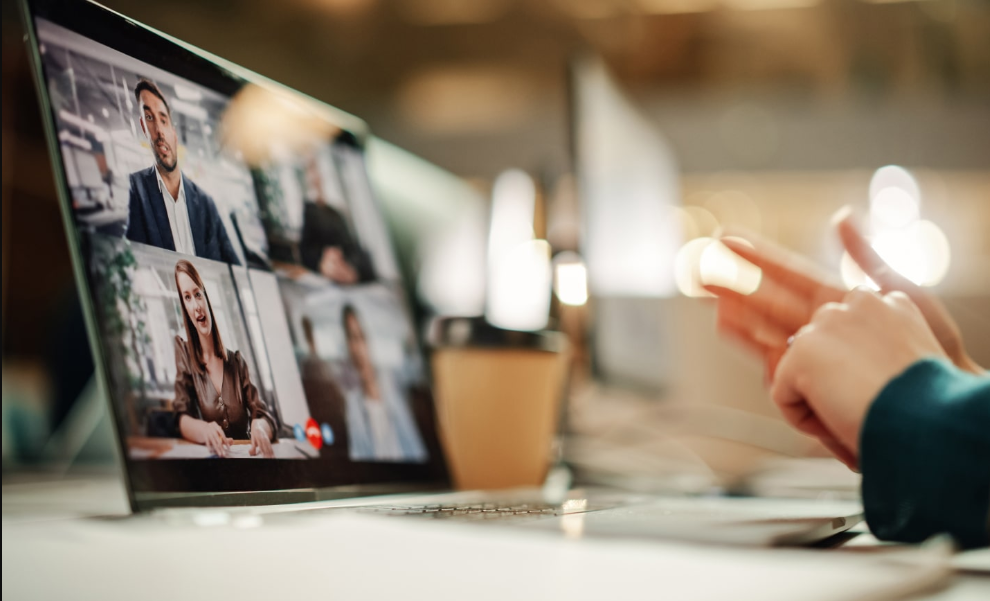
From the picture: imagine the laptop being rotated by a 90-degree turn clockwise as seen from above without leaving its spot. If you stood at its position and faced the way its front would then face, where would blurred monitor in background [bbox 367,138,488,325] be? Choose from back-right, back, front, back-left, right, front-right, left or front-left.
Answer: back-right

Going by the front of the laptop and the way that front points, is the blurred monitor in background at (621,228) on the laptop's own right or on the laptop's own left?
on the laptop's own left

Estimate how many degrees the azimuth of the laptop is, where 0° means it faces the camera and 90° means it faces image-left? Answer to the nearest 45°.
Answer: approximately 315°
